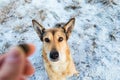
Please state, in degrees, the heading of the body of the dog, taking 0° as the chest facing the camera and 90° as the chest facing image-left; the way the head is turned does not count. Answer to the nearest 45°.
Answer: approximately 0°
